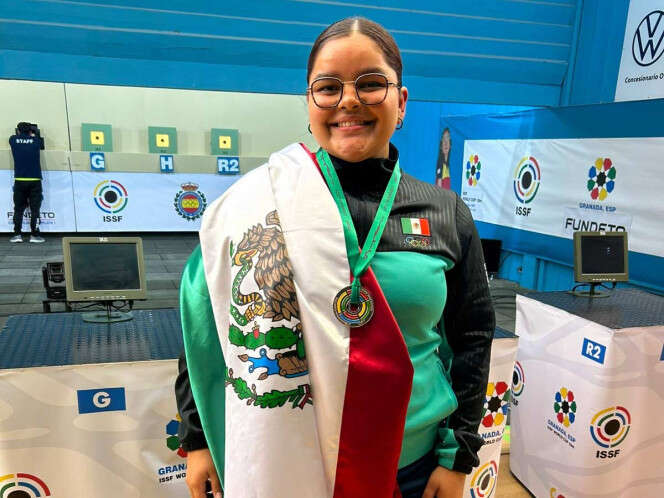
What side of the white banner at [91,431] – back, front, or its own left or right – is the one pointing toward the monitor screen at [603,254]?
left

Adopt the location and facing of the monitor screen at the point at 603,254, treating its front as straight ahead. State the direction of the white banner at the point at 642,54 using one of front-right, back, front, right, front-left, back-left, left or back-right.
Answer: back

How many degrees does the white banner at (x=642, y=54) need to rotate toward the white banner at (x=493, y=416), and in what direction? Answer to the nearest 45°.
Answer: approximately 45° to its left

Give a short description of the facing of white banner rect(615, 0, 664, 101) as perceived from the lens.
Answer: facing the viewer and to the left of the viewer

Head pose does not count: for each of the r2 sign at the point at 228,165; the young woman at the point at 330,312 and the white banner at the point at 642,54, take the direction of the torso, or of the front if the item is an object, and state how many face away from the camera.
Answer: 0

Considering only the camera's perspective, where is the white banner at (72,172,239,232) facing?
facing the viewer

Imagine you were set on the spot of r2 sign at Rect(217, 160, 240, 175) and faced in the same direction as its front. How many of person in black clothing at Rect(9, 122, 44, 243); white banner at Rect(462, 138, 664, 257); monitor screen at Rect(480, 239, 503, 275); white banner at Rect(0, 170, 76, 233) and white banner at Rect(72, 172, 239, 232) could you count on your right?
3

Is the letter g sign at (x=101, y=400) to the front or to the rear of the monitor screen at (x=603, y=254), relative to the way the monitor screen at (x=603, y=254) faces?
to the front

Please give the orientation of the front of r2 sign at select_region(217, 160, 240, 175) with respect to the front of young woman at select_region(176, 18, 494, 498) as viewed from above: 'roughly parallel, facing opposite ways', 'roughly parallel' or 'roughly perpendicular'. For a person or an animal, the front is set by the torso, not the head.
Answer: roughly parallel

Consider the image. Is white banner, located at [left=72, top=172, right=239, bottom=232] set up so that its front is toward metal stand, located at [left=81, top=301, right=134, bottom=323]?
yes

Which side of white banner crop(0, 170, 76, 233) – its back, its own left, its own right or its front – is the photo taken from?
front

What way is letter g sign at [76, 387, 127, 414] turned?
toward the camera

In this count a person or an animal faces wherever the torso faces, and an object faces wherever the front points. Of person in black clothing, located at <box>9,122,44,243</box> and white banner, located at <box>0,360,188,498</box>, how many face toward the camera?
1

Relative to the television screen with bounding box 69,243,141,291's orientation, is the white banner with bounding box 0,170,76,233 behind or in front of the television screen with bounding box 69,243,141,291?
behind
